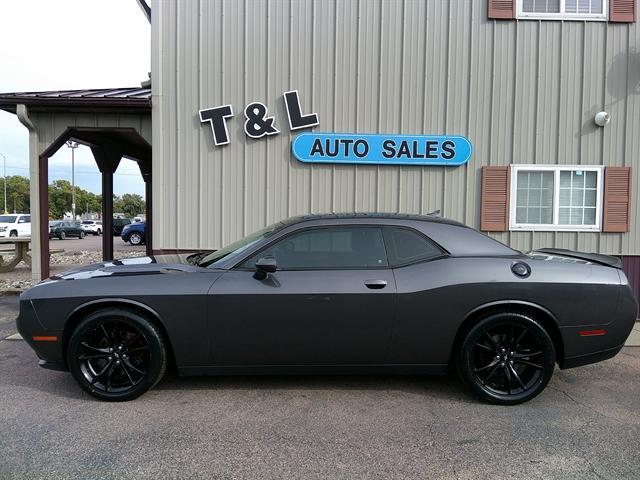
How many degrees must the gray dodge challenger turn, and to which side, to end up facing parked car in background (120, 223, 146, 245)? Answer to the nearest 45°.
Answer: approximately 45° to its right

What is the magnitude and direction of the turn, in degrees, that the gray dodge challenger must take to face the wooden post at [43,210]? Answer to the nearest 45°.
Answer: approximately 45° to its right

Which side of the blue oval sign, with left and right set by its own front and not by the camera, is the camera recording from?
front

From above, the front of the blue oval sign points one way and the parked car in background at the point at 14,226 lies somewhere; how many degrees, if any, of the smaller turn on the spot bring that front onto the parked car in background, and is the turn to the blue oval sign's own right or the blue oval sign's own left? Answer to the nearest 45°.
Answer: approximately 135° to the blue oval sign's own right

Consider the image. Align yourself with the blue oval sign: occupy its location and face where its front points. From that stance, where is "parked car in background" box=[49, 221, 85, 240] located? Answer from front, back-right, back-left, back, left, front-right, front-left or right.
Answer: back-right

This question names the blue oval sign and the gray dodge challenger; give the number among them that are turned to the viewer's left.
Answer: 1

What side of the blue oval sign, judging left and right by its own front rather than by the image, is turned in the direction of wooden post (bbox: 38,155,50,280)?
right

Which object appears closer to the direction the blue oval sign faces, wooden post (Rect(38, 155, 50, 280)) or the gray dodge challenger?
the gray dodge challenger

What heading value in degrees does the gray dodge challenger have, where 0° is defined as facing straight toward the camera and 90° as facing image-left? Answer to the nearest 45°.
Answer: approximately 90°

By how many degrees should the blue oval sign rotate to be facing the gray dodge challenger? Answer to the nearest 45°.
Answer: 0° — it already faces it

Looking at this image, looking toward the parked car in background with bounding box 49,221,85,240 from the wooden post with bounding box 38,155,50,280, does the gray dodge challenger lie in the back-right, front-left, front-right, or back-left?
back-right

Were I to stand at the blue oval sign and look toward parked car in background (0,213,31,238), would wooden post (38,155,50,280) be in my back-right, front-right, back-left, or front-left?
front-left

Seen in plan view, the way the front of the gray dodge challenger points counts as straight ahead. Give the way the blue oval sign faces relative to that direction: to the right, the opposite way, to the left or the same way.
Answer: to the left
